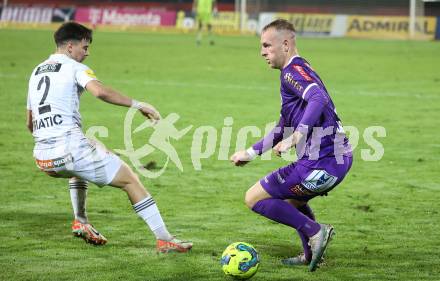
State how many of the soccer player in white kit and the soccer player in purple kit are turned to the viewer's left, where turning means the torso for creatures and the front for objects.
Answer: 1

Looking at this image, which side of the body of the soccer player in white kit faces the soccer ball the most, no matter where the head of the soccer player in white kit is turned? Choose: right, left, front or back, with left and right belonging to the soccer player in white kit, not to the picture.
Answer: right

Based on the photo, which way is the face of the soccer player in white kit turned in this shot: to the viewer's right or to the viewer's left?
to the viewer's right

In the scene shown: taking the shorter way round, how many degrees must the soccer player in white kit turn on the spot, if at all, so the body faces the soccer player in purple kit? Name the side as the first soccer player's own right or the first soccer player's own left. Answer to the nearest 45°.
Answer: approximately 45° to the first soccer player's own right

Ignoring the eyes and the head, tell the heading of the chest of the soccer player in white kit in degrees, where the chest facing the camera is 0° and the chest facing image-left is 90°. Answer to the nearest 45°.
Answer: approximately 225°

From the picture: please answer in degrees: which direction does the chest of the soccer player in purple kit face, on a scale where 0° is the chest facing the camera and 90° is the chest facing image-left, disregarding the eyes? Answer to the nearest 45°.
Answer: approximately 90°

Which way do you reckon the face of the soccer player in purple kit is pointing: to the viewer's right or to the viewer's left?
to the viewer's left

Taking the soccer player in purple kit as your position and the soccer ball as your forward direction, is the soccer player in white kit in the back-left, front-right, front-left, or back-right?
front-right
